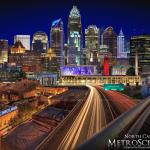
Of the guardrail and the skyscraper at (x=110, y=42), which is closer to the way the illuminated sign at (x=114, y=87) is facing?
the guardrail

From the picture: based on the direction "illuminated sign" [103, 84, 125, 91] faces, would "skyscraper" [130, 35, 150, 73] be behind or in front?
behind

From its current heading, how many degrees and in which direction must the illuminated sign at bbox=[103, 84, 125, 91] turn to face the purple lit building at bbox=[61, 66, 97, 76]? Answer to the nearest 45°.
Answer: approximately 135° to its right

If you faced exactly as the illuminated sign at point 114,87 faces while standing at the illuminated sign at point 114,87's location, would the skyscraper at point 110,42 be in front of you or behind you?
behind

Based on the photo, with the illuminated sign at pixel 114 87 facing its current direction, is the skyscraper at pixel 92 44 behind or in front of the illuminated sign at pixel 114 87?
behind

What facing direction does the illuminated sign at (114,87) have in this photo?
toward the camera

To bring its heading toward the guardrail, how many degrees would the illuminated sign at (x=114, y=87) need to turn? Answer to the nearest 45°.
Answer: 0° — it already faces it
